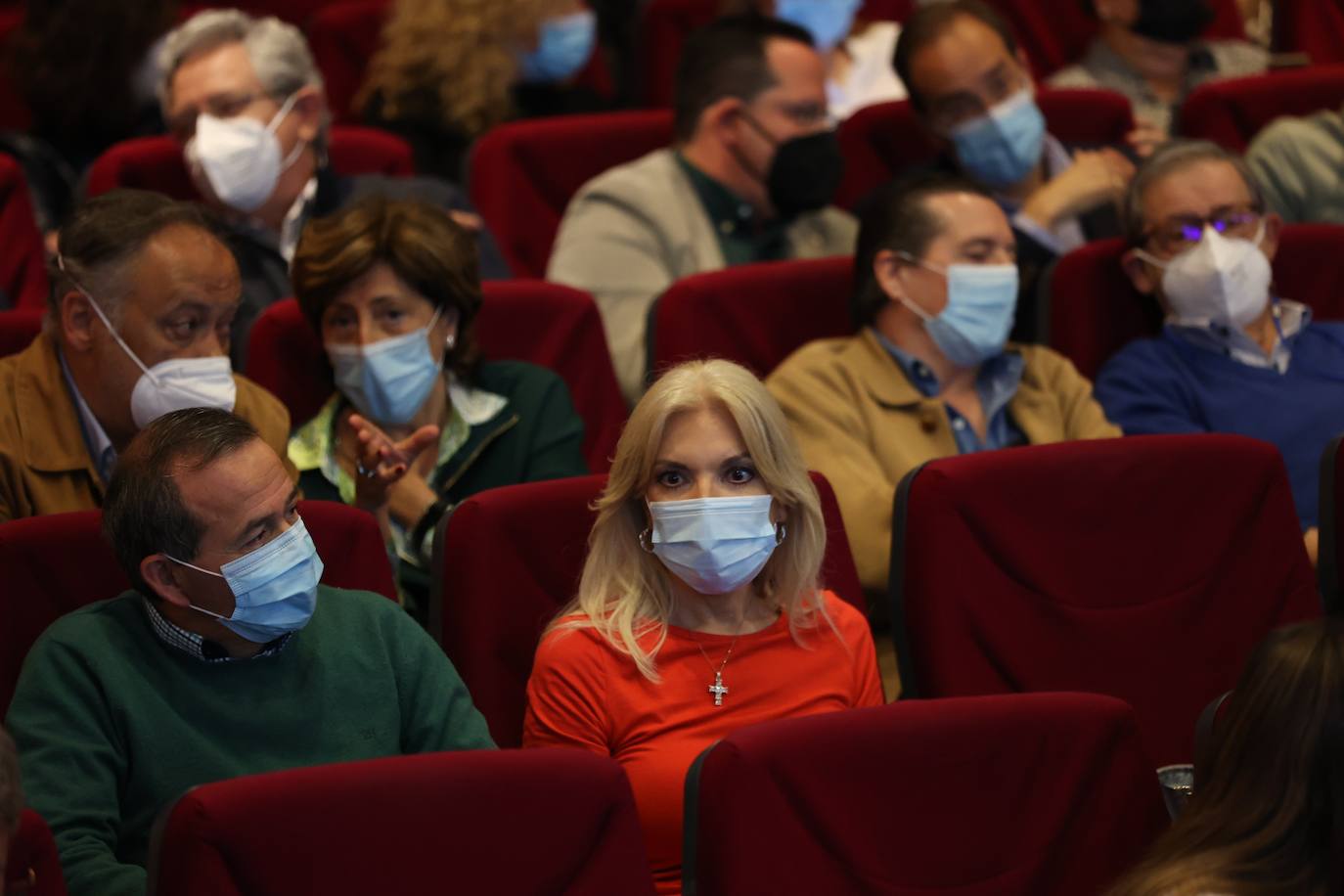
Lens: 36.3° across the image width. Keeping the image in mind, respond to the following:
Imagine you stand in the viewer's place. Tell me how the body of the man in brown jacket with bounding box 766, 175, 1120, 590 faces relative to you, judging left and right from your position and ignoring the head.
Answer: facing the viewer and to the right of the viewer

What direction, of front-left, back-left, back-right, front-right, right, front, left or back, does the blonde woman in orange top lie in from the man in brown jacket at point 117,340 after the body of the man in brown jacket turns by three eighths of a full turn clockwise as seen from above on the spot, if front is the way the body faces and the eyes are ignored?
back-left

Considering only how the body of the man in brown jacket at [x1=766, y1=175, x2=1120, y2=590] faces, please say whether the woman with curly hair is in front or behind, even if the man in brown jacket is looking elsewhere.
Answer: behind

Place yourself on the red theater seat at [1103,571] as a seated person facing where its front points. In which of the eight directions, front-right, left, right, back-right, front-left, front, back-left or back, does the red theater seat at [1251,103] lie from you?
back-left

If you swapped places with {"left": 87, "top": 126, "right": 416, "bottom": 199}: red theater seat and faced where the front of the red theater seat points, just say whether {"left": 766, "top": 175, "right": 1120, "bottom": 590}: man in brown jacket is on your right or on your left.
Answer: on your left

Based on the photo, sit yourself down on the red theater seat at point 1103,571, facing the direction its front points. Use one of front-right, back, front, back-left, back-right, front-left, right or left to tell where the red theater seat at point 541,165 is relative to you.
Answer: back

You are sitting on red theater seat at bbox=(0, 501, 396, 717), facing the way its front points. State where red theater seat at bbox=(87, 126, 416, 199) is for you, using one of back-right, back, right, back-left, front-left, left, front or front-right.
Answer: back

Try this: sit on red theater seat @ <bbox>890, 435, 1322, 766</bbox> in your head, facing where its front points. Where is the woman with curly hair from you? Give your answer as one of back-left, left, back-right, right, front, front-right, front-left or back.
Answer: back

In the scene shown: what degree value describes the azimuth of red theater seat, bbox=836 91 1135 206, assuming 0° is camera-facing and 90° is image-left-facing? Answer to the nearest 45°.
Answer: approximately 0°
